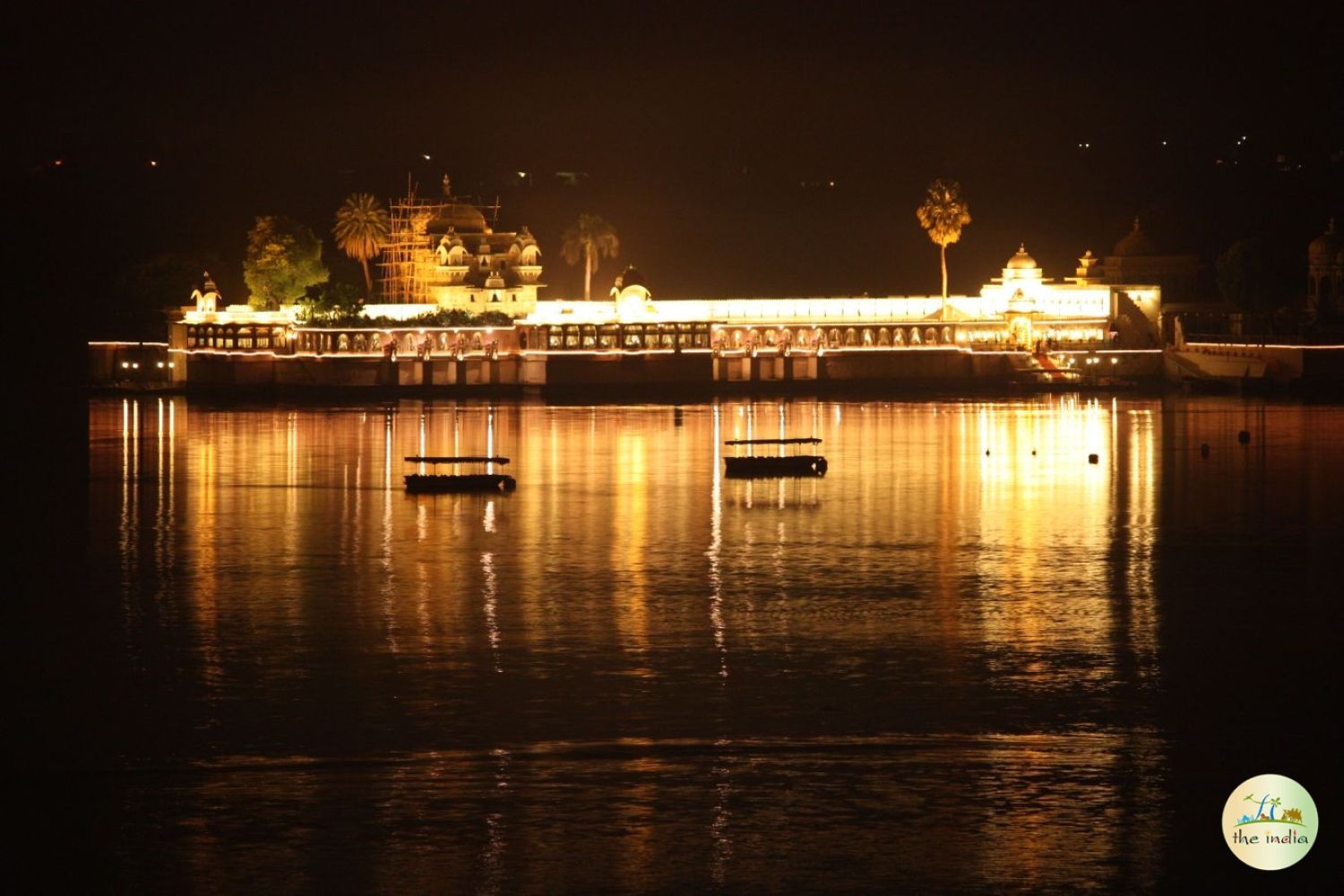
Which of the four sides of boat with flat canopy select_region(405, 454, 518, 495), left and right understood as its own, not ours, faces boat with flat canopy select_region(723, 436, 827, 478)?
front

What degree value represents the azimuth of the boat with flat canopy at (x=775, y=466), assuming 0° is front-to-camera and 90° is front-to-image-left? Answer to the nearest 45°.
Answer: approximately 270°

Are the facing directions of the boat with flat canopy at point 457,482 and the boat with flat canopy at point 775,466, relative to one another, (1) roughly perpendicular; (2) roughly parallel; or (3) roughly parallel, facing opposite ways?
roughly parallel

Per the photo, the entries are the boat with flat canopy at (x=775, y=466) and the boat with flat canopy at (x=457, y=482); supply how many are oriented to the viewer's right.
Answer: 2

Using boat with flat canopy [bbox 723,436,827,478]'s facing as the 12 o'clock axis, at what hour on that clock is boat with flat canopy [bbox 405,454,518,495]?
boat with flat canopy [bbox 405,454,518,495] is roughly at 5 o'clock from boat with flat canopy [bbox 723,436,827,478].

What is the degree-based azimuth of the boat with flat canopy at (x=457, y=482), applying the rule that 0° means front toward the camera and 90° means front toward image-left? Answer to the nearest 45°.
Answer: approximately 270°
